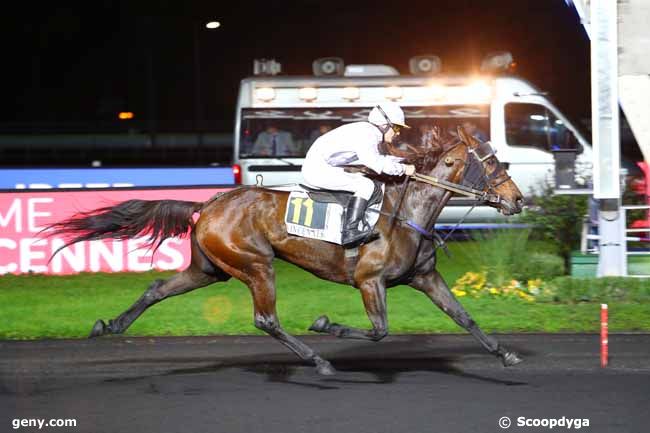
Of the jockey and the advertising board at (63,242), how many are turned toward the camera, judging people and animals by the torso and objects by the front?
1

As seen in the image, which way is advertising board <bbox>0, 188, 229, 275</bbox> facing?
toward the camera

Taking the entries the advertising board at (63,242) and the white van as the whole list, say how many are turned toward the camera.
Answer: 1

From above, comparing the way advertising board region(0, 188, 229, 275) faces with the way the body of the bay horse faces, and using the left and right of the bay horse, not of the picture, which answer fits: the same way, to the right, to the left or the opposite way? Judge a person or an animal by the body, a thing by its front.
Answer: to the right

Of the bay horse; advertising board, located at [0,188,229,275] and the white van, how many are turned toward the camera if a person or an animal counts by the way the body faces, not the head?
1

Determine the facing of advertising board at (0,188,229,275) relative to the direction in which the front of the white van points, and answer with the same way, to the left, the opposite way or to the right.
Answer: to the right

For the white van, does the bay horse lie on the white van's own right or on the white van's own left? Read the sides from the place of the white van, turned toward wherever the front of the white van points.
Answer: on the white van's own right

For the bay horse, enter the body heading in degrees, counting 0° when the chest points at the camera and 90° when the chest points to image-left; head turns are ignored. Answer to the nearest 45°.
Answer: approximately 270°

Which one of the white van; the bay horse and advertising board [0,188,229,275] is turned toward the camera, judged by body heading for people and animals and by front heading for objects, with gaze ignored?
the advertising board

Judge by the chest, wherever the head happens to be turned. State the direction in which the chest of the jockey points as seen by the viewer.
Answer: to the viewer's right

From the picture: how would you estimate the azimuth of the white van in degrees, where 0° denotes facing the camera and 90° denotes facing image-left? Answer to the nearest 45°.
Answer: approximately 270°

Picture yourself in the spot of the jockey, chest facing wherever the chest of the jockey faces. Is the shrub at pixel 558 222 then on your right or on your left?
on your left

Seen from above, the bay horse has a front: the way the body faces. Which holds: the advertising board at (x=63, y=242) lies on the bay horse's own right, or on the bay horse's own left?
on the bay horse's own left
